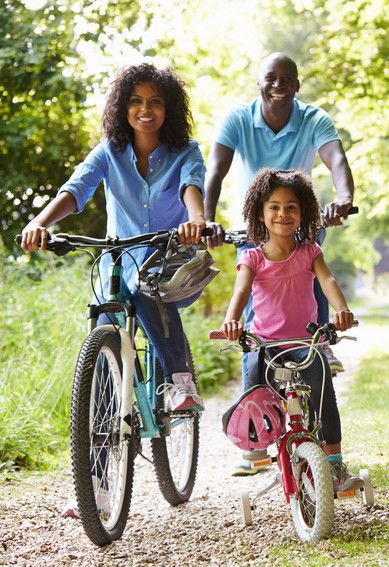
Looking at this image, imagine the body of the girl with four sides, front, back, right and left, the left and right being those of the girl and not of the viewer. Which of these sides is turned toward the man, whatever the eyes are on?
back

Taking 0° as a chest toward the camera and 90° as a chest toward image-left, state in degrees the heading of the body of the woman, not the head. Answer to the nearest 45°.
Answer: approximately 0°

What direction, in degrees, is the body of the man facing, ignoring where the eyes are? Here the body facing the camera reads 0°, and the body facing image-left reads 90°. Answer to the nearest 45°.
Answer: approximately 0°
